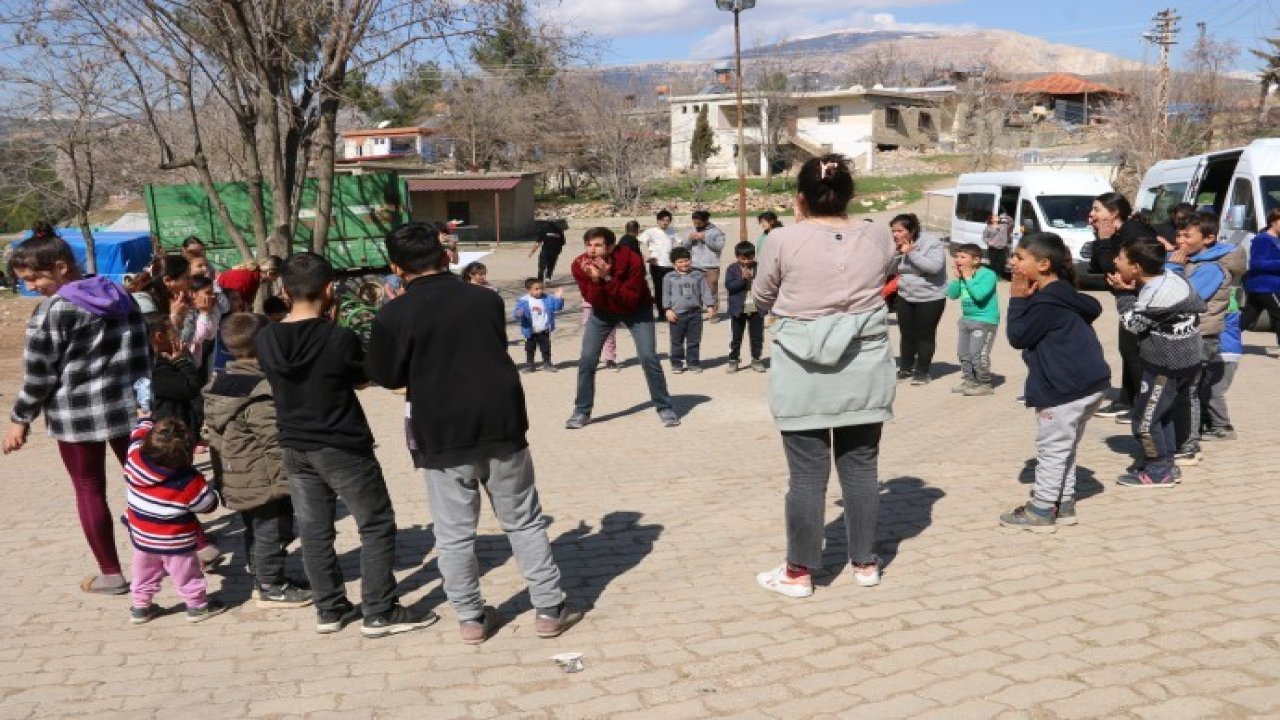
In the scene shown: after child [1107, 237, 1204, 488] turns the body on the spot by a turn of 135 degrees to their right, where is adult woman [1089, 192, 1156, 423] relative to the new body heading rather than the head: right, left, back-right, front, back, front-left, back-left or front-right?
front-left

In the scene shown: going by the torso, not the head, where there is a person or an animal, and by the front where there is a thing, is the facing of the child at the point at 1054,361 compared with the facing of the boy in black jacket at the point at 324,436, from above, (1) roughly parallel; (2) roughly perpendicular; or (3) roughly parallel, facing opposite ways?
roughly perpendicular

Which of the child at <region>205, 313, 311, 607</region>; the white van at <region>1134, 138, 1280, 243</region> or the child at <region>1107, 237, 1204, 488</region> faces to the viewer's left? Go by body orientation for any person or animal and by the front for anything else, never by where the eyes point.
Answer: the child at <region>1107, 237, 1204, 488</region>

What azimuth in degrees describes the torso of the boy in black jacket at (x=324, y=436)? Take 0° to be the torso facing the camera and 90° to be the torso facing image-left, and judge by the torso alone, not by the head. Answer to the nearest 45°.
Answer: approximately 225°

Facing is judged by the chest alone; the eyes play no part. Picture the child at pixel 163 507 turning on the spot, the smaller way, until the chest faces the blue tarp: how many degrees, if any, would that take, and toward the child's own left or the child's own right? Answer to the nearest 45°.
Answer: approximately 45° to the child's own left

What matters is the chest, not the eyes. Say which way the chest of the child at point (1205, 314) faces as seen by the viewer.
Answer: to the viewer's left

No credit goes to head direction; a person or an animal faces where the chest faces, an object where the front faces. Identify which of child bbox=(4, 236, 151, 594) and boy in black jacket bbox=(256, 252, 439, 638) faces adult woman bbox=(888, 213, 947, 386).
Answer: the boy in black jacket

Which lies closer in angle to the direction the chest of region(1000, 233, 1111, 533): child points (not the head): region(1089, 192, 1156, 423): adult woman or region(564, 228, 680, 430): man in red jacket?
the man in red jacket

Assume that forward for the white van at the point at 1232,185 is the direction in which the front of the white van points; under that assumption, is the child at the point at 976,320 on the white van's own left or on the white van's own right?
on the white van's own right
